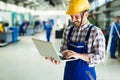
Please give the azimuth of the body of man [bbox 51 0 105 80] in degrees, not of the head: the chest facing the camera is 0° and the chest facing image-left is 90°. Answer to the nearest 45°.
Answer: approximately 45°

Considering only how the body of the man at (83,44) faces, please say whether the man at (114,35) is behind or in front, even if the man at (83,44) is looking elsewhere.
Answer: behind
